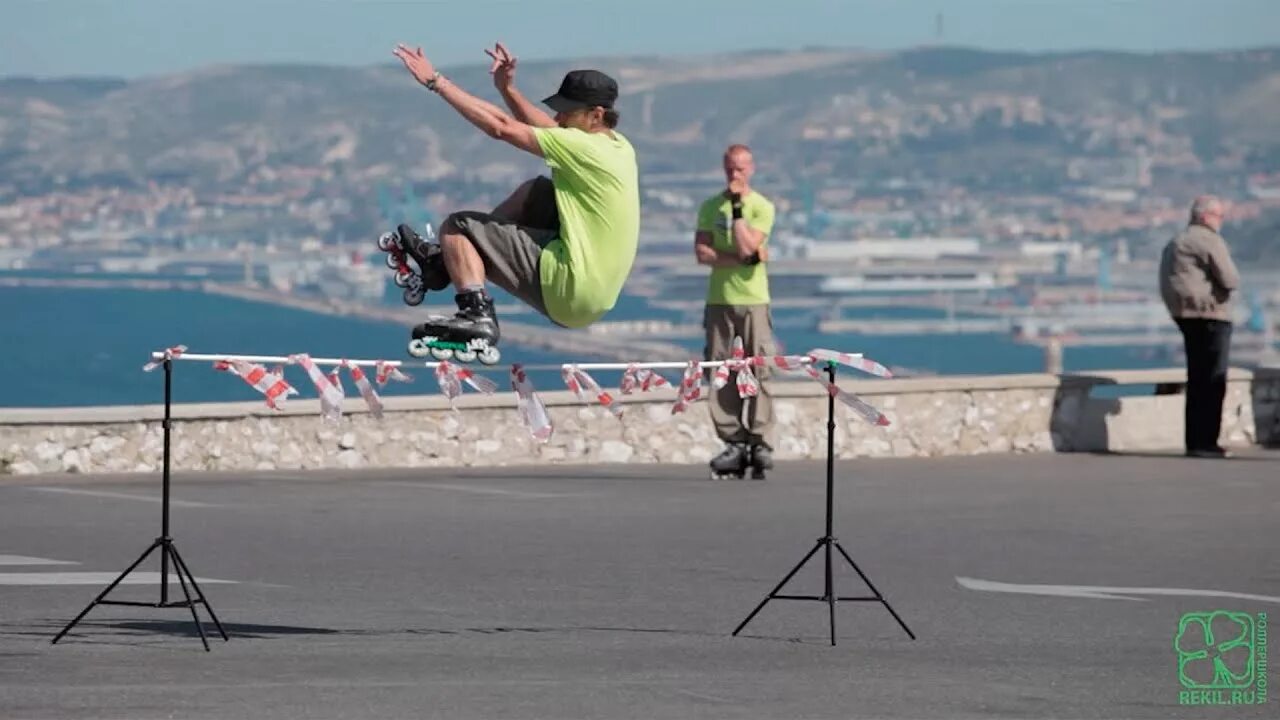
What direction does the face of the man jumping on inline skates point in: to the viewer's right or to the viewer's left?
to the viewer's left

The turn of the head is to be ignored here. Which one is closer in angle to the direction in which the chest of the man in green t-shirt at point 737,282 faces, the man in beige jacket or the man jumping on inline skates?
the man jumping on inline skates

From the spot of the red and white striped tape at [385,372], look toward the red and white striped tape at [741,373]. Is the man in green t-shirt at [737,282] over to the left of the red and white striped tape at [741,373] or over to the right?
left

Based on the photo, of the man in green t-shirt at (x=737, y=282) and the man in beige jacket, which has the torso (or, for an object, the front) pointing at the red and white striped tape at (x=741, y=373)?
the man in green t-shirt

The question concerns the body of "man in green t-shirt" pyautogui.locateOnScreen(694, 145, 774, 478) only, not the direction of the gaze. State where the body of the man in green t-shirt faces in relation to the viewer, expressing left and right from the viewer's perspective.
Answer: facing the viewer

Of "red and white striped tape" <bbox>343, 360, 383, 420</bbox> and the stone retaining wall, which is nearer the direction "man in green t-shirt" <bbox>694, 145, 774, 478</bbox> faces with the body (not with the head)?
the red and white striped tape

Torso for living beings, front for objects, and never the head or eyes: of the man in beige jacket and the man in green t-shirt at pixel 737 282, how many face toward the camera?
1
